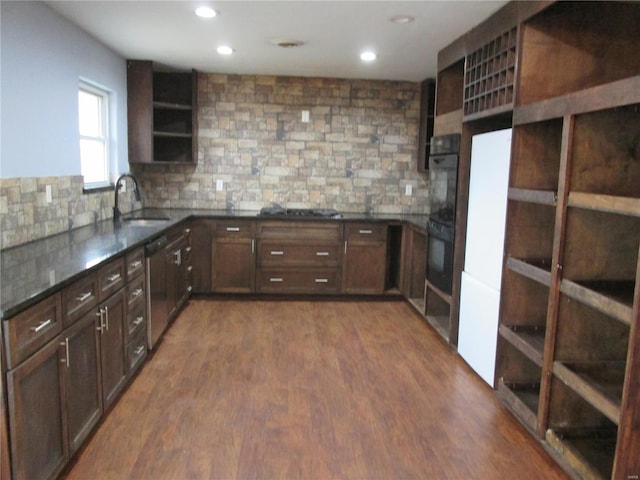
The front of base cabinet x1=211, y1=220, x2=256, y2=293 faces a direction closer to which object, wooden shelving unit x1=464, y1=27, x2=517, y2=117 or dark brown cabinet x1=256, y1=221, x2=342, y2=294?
the wooden shelving unit

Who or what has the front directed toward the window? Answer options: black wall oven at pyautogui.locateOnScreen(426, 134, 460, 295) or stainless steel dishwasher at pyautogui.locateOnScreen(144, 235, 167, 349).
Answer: the black wall oven

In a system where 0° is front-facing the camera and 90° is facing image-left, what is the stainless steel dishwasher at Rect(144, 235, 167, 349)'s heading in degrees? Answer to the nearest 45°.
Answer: approximately 270°

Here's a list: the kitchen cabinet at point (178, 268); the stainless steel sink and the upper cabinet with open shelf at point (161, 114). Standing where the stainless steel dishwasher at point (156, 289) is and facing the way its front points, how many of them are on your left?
3

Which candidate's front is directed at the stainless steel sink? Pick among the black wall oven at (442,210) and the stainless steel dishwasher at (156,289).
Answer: the black wall oven

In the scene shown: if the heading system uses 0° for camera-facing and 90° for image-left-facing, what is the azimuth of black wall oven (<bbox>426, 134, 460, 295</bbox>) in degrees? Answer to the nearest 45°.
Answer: approximately 90°

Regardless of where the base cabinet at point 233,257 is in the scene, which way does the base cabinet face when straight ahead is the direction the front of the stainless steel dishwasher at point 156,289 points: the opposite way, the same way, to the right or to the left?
to the right

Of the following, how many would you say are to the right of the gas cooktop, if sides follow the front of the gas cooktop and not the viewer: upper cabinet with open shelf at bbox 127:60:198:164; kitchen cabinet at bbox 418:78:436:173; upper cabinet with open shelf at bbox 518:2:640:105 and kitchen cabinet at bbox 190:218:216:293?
2

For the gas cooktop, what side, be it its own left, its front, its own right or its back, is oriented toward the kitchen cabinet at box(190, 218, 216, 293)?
right

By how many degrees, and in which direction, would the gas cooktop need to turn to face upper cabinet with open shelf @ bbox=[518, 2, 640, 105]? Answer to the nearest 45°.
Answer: approximately 45° to its left

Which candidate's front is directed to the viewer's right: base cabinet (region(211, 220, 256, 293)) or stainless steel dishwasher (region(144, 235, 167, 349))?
the stainless steel dishwasher
